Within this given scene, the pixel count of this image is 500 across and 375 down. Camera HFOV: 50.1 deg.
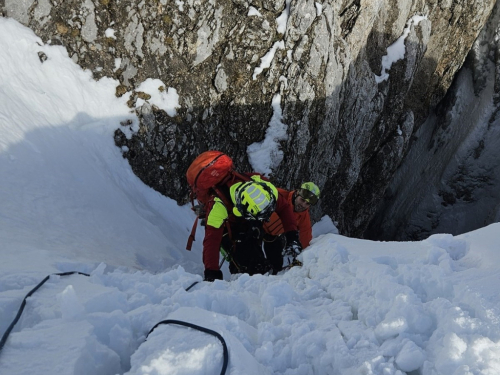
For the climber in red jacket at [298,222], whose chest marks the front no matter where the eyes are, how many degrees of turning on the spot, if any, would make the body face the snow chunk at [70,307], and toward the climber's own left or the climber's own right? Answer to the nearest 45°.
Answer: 0° — they already face it

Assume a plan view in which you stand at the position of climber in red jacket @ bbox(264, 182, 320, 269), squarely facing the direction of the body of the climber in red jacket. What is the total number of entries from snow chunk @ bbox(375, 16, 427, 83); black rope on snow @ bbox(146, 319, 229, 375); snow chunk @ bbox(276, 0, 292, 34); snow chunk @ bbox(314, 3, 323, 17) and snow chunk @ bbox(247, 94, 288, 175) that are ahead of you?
1

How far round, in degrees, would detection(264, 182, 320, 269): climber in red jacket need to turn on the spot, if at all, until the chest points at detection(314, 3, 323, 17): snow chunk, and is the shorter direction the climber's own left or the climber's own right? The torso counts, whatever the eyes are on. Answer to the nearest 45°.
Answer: approximately 180°

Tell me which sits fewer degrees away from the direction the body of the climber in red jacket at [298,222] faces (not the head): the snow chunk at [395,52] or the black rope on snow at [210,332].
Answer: the black rope on snow

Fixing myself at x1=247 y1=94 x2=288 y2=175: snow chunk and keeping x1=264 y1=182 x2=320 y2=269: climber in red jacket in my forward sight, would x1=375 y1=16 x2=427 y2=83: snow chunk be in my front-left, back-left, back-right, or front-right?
back-left

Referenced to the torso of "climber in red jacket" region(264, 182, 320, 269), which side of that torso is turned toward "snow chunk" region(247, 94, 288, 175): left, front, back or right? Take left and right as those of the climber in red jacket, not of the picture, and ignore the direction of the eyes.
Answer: back

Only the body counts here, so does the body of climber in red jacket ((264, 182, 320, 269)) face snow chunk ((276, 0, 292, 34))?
no

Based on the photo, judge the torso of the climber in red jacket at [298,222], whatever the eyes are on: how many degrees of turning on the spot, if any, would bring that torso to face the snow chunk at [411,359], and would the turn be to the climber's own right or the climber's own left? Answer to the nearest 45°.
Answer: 0° — they already face it

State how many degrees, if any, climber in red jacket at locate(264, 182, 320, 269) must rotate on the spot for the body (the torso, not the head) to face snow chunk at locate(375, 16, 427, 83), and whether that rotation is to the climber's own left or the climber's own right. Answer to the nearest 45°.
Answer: approximately 180°

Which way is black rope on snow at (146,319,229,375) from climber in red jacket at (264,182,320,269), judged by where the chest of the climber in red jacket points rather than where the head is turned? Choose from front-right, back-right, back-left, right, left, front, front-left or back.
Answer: front

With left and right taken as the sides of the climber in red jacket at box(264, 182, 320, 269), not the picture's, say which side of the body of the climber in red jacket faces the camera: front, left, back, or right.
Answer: front

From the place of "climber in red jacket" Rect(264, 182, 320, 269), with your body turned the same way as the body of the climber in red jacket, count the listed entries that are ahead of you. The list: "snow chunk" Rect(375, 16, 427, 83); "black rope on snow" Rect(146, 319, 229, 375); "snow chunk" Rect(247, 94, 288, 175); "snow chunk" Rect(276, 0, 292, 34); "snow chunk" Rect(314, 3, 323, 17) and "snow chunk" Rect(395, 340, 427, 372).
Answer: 2

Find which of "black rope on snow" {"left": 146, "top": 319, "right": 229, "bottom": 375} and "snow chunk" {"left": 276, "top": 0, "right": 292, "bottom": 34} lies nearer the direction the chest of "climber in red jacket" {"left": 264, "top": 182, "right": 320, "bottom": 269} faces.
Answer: the black rope on snow

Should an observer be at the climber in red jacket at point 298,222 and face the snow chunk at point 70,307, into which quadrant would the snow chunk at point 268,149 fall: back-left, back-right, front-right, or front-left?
back-right

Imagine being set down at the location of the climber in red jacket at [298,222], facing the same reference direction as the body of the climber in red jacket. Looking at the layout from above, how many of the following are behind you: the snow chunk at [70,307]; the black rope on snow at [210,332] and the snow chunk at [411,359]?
0
